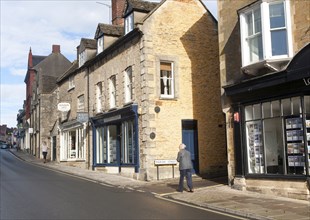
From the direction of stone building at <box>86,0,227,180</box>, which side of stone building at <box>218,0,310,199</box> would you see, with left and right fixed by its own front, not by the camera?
right

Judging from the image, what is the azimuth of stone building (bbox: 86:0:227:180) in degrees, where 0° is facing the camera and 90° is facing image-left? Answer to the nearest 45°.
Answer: approximately 45°

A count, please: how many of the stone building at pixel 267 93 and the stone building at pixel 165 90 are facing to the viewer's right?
0

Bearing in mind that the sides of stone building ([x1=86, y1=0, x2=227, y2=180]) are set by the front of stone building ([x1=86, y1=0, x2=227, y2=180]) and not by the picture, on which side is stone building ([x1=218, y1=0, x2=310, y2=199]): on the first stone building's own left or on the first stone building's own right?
on the first stone building's own left

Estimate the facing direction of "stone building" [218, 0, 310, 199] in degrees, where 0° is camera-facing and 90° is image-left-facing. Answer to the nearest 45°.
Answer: approximately 45°
